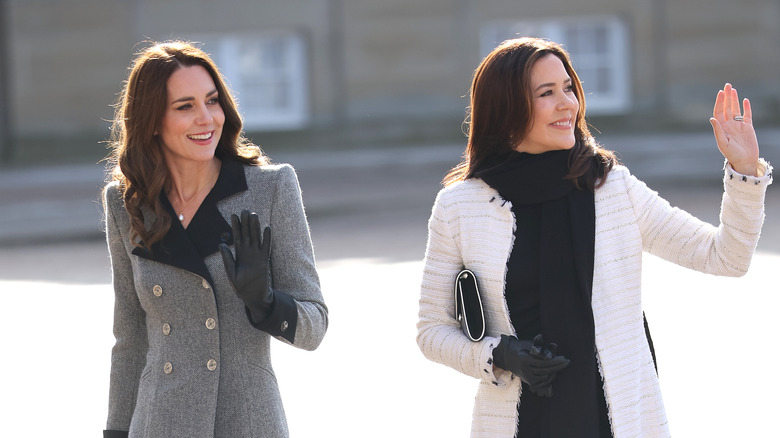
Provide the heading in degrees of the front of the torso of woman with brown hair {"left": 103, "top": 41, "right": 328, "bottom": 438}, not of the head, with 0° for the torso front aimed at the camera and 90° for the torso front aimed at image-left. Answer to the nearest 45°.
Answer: approximately 0°

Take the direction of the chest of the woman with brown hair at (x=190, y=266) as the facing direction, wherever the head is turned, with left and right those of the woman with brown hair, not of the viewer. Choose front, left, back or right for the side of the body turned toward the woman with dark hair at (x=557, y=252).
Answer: left
